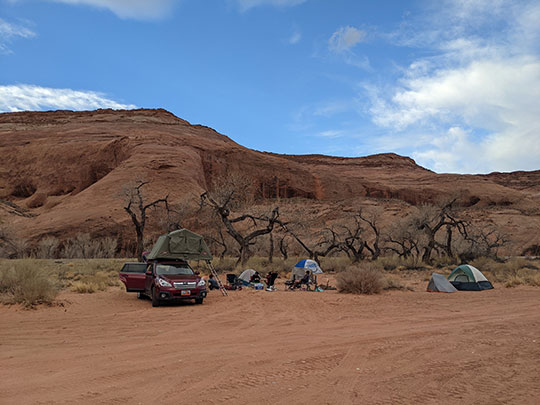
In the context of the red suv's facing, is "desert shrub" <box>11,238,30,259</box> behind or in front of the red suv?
behind

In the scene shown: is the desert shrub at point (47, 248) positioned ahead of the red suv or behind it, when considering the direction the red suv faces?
behind

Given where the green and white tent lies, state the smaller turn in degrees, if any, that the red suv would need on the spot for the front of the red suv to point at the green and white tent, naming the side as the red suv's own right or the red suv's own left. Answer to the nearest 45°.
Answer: approximately 45° to the red suv's own left

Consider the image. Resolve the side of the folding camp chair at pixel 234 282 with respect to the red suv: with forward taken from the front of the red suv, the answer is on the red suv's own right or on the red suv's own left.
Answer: on the red suv's own left

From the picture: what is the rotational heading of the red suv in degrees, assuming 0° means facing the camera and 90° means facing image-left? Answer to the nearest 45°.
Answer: approximately 315°

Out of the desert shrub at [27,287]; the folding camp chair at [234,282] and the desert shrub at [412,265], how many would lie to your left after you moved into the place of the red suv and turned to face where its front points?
2

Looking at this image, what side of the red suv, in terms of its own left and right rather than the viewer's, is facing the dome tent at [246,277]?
left

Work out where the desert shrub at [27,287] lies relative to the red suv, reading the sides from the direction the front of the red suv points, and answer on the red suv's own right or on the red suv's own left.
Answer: on the red suv's own right

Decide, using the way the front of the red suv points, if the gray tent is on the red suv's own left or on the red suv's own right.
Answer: on the red suv's own left

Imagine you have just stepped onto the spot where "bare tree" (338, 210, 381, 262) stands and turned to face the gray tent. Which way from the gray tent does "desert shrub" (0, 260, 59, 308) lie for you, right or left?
right

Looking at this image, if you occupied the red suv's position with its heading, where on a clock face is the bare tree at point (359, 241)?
The bare tree is roughly at 9 o'clock from the red suv.

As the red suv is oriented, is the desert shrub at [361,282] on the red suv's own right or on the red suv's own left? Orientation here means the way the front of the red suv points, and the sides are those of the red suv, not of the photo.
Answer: on the red suv's own left

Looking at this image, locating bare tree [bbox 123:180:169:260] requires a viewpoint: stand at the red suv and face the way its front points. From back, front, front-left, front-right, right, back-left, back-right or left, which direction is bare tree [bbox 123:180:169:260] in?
back-left
